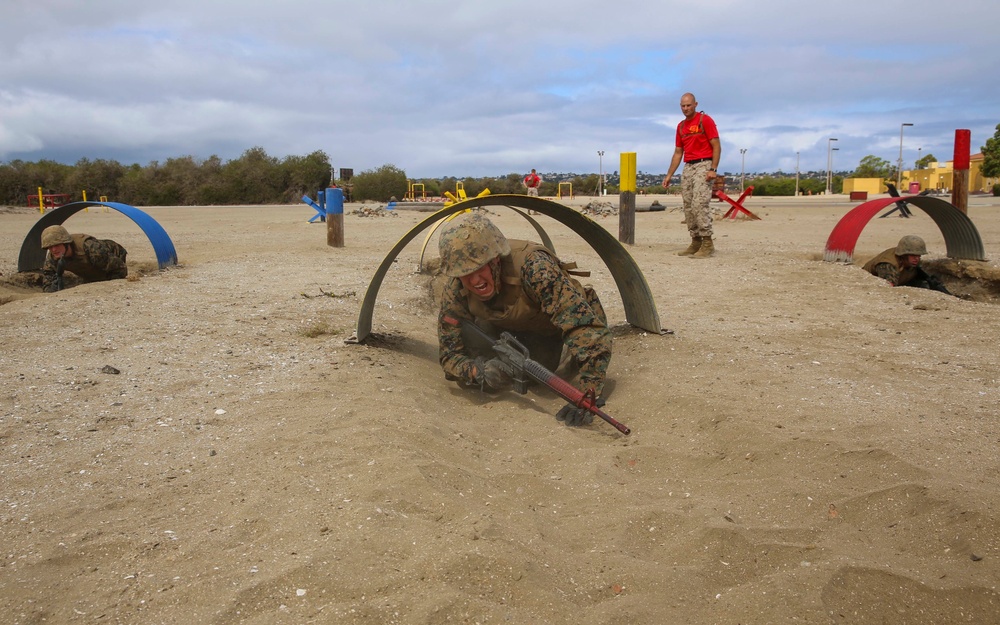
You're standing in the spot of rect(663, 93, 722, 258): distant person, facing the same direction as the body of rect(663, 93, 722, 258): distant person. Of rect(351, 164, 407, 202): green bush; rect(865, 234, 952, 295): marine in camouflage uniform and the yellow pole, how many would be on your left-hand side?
1

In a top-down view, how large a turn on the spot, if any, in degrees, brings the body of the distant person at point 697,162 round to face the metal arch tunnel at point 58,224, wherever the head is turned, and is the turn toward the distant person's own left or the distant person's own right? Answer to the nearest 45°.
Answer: approximately 45° to the distant person's own right

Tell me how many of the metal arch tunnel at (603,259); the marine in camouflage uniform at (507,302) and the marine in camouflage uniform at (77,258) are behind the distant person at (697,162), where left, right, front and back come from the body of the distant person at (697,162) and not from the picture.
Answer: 0

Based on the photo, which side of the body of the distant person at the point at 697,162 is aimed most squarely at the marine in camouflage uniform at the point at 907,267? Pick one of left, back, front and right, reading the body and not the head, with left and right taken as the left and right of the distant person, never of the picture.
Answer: left

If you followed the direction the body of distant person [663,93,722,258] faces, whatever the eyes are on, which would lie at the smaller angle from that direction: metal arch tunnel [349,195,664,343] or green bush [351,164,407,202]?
the metal arch tunnel

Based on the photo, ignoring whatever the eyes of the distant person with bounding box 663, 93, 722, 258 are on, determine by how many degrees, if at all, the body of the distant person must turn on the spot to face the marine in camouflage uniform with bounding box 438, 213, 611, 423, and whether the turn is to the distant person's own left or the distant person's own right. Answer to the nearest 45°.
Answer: approximately 45° to the distant person's own left

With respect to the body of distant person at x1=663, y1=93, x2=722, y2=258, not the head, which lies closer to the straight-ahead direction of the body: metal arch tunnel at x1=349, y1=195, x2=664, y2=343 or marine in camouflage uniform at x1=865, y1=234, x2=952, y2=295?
the metal arch tunnel

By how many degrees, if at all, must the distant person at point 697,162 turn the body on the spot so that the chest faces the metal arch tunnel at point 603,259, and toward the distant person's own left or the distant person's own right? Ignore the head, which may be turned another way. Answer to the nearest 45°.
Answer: approximately 45° to the distant person's own left

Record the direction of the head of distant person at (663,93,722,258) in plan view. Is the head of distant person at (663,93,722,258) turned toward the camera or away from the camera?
toward the camera

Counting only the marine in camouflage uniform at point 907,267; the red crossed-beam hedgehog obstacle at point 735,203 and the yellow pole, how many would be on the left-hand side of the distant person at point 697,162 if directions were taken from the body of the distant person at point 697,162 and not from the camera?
1

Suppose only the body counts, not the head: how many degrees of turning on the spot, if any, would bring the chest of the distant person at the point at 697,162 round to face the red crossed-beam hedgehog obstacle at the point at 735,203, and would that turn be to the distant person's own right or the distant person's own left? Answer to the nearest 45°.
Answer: approximately 135° to the distant person's own right
